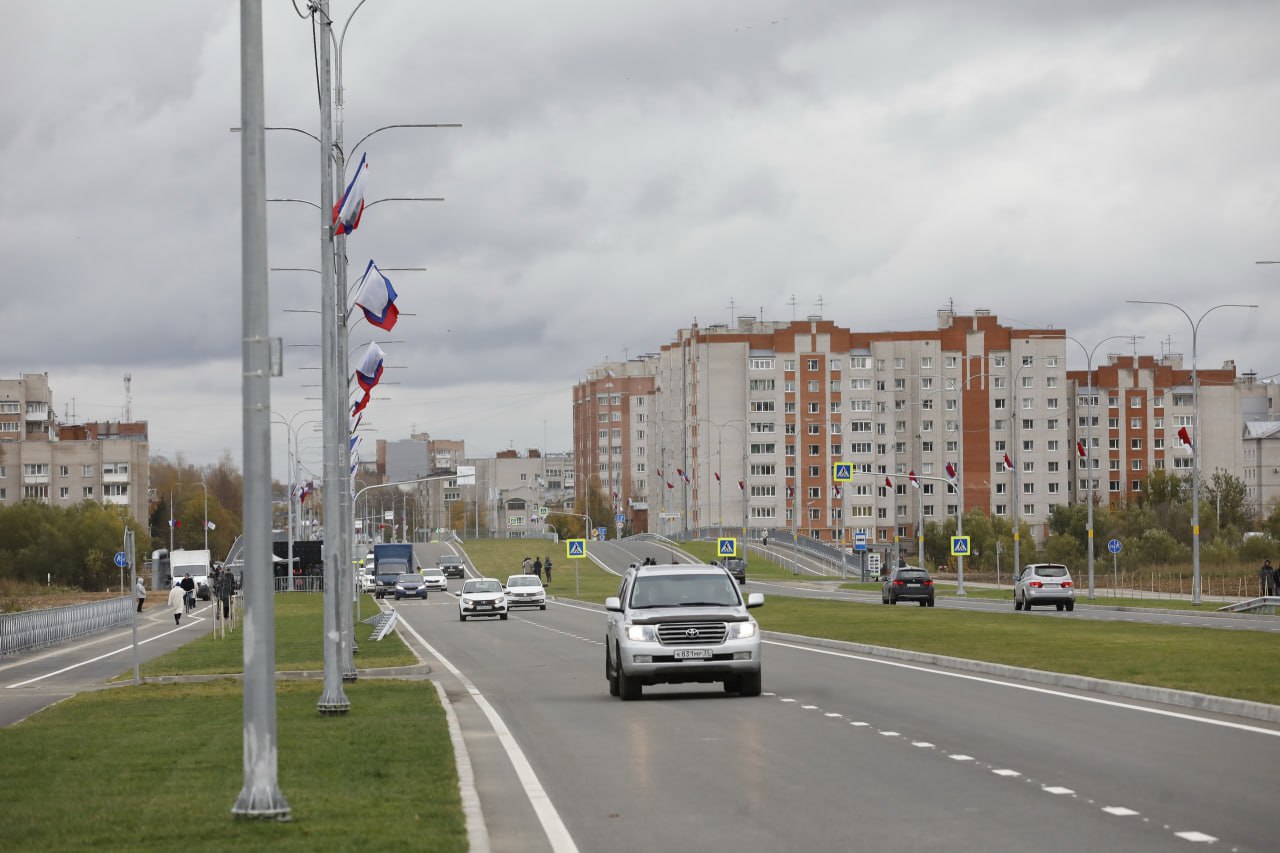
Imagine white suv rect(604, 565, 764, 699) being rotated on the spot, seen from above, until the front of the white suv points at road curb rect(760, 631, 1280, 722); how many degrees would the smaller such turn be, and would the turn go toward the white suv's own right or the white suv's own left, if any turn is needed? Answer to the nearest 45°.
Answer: approximately 90° to the white suv's own left

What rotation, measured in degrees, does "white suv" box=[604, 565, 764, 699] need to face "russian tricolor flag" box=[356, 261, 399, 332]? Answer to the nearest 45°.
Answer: approximately 135° to its right
